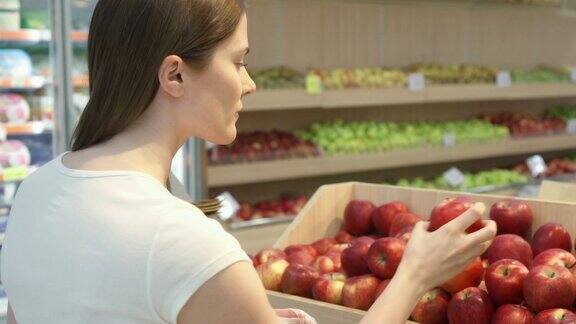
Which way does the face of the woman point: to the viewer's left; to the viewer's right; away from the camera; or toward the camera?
to the viewer's right

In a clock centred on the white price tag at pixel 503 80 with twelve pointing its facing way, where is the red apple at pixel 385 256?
The red apple is roughly at 12 o'clock from the white price tag.

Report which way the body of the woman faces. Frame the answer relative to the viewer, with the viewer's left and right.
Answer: facing away from the viewer and to the right of the viewer

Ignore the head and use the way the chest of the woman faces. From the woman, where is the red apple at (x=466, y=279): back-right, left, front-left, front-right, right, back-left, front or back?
front

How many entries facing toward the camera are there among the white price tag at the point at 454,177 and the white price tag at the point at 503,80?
2

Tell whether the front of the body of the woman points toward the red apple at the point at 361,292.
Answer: yes

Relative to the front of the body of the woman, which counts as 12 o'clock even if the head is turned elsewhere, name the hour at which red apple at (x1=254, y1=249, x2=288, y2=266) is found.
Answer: The red apple is roughly at 11 o'clock from the woman.

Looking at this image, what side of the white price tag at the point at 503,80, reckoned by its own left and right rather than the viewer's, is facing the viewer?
front

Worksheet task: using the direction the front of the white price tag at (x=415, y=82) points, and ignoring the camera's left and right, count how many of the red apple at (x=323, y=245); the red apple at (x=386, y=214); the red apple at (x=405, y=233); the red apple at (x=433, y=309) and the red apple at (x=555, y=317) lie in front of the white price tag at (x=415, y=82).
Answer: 5

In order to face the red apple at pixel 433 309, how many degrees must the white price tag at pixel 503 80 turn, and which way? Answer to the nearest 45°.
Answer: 0° — it already faces it

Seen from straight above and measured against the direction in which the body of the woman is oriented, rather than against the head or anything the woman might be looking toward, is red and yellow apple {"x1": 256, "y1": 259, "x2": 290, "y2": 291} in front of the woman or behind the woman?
in front

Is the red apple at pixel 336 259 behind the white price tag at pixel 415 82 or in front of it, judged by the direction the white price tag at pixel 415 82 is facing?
in front

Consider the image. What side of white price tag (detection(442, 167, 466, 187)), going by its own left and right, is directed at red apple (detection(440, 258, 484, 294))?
front

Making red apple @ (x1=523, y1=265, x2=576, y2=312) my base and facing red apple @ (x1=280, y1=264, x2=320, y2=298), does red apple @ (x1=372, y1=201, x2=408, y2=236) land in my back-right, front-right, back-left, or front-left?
front-right

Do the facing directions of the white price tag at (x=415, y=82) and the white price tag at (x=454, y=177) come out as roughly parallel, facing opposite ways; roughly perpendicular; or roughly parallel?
roughly parallel

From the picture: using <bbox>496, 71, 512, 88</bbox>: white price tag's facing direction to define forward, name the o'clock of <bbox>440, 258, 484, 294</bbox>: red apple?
The red apple is roughly at 12 o'clock from the white price tag.

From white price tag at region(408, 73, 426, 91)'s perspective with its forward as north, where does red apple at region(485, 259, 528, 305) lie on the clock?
The red apple is roughly at 12 o'clock from the white price tag.

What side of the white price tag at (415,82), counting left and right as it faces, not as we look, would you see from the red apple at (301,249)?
front

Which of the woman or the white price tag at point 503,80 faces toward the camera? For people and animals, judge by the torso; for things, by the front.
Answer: the white price tag

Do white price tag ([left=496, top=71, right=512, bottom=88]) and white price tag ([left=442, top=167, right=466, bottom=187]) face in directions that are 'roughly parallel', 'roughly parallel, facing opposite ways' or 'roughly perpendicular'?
roughly parallel

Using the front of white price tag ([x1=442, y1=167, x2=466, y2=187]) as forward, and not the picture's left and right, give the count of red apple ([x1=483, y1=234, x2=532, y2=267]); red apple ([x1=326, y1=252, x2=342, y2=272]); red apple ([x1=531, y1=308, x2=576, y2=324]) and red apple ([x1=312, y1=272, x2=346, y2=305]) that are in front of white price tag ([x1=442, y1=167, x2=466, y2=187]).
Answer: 4

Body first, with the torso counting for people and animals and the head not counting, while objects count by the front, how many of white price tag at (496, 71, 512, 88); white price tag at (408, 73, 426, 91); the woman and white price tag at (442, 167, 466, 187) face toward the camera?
3

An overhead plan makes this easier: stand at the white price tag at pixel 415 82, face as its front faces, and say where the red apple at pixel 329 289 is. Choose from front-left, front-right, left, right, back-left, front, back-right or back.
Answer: front

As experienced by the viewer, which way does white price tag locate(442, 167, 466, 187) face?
facing the viewer

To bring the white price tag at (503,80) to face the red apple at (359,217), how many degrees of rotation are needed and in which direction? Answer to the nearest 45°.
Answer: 0° — it already faces it
